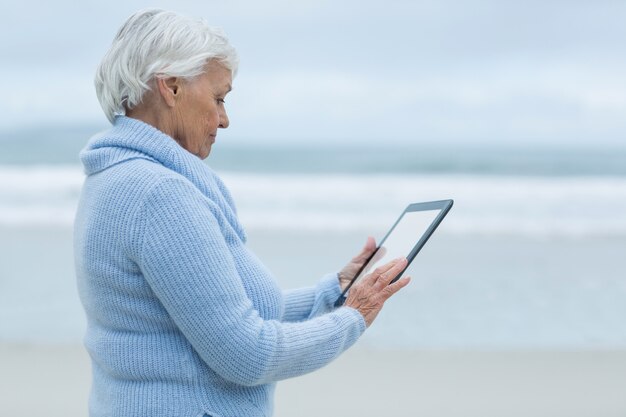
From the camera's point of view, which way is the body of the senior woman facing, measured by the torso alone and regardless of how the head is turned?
to the viewer's right

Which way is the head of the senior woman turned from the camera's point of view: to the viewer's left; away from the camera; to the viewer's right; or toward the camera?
to the viewer's right
